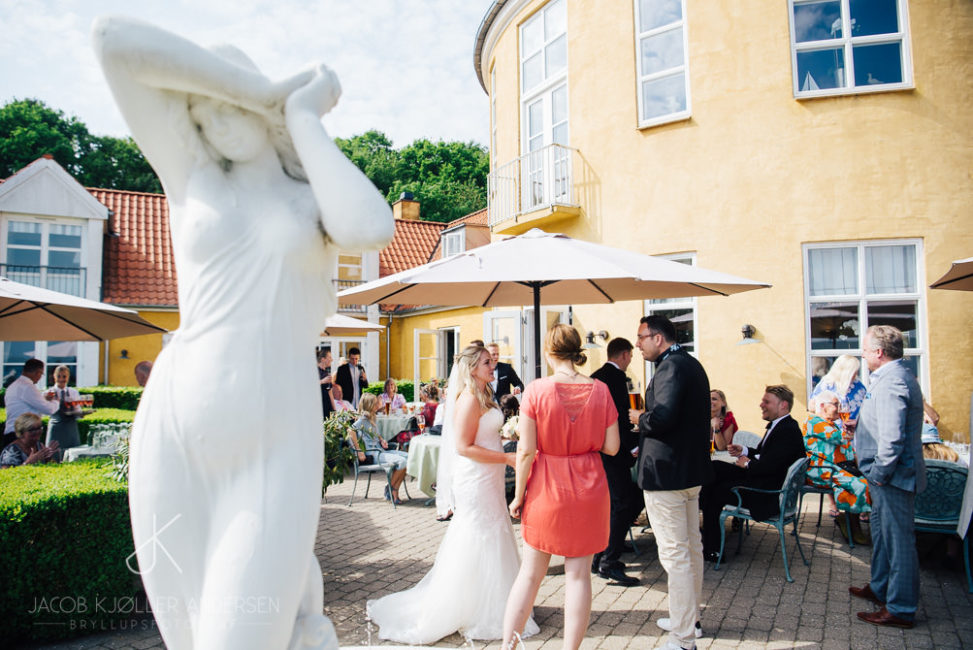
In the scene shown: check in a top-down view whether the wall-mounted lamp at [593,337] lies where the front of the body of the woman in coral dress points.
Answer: yes

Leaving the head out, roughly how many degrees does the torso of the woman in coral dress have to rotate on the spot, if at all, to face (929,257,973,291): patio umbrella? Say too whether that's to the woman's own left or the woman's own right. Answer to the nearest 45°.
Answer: approximately 45° to the woman's own right

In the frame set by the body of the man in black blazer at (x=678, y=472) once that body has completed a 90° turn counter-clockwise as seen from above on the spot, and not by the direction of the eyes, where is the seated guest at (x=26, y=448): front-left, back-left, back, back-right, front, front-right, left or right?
right

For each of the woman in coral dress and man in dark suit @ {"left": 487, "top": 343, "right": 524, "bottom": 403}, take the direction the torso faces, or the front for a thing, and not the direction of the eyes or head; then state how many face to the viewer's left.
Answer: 0

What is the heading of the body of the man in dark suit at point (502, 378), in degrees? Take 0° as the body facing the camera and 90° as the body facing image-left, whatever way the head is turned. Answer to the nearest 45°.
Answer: approximately 0°

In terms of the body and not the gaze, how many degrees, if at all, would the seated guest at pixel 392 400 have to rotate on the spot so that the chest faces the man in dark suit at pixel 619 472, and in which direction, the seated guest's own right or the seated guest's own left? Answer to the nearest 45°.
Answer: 0° — they already face them

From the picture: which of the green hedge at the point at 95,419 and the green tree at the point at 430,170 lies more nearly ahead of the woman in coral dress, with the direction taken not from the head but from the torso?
the green tree

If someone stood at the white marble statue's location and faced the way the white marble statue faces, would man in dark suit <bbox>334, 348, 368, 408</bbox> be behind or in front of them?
behind

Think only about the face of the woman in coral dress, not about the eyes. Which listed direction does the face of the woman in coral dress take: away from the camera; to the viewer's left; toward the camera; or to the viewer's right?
away from the camera

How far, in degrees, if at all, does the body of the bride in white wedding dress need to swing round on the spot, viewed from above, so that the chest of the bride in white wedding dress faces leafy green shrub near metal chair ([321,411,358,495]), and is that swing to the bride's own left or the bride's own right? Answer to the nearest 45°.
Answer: approximately 135° to the bride's own left

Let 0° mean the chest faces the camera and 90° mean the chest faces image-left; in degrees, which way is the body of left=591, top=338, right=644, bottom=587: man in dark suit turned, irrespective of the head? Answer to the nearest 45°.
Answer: approximately 270°

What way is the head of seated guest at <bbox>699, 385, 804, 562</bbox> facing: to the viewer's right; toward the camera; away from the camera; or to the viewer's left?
to the viewer's left

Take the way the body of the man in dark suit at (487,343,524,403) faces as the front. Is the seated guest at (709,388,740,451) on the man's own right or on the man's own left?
on the man's own left

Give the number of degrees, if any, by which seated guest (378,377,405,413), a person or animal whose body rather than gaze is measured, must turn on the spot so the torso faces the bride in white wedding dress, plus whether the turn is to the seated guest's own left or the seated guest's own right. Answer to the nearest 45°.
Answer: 0° — they already face them

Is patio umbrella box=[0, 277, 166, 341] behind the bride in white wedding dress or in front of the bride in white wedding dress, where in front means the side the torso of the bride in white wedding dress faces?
behind

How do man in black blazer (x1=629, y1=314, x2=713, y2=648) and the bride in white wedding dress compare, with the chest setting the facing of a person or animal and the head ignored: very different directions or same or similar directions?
very different directions

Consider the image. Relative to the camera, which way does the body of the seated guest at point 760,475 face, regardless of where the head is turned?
to the viewer's left

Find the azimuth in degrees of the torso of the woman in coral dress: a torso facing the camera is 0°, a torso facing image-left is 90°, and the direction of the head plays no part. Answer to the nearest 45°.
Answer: approximately 180°

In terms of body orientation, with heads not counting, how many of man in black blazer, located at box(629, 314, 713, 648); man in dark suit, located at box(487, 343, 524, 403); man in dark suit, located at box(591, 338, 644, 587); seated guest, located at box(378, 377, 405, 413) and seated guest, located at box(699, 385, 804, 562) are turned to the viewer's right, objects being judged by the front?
1

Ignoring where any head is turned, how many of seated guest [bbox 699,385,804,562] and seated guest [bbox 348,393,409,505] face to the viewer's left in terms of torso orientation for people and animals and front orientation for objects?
1

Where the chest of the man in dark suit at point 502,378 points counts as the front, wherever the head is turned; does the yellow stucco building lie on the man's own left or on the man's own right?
on the man's own left

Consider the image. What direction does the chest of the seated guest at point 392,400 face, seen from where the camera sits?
toward the camera
